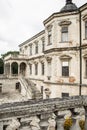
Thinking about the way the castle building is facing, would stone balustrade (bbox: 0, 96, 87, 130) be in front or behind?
in front
